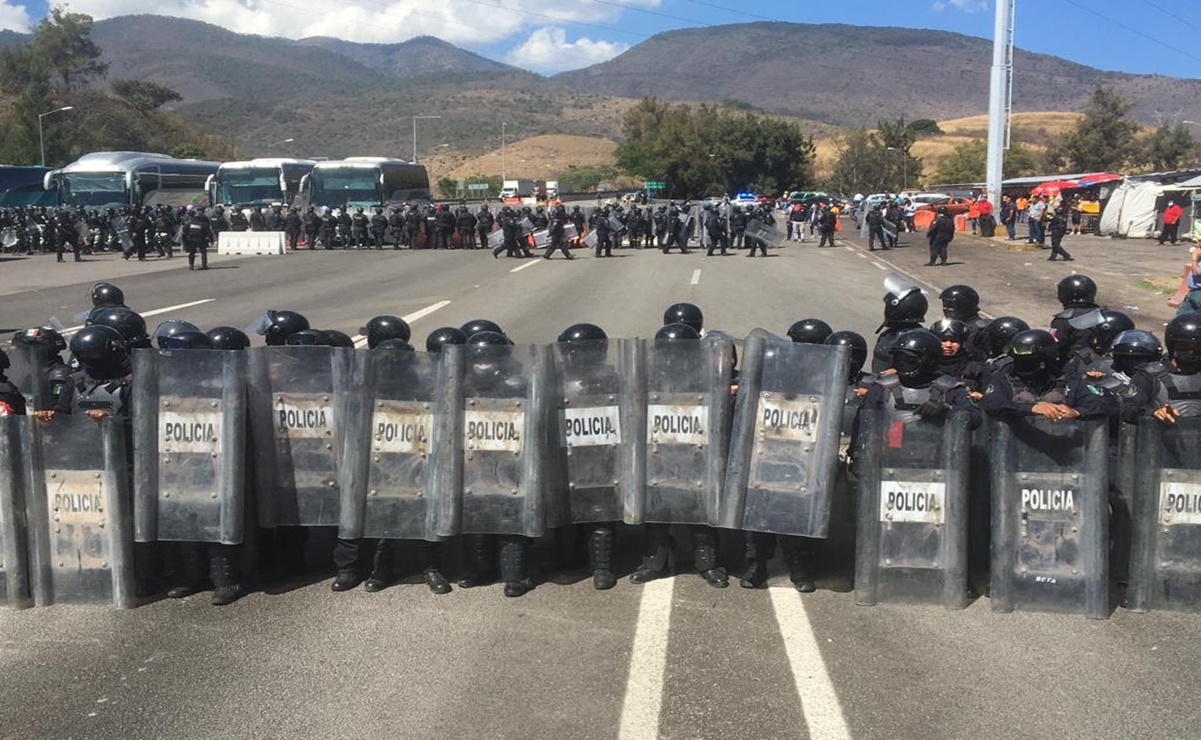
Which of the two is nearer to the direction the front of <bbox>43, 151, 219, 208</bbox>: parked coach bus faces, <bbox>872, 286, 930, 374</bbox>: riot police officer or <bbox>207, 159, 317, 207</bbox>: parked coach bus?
the riot police officer

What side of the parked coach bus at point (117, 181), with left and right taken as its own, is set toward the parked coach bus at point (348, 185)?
left

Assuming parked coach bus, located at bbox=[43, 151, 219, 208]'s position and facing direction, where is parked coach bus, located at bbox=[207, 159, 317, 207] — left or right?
on its left

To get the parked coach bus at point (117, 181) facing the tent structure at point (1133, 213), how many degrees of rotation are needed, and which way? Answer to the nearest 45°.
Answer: approximately 90° to its left

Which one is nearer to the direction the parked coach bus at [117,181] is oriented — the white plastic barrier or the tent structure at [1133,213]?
the white plastic barrier

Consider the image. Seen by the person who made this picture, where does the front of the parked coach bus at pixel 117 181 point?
facing the viewer and to the left of the viewer

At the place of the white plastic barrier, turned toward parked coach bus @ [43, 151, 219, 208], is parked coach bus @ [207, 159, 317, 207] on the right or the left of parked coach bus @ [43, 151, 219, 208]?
right

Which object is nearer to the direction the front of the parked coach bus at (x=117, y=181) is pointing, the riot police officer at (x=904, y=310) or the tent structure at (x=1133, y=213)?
the riot police officer

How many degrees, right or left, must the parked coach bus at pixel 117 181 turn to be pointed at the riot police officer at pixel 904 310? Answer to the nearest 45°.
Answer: approximately 45° to its left

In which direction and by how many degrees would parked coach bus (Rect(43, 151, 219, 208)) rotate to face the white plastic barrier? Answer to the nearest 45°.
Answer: approximately 90° to its left

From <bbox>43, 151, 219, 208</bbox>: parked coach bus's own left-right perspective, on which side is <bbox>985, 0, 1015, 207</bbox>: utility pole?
on its left
